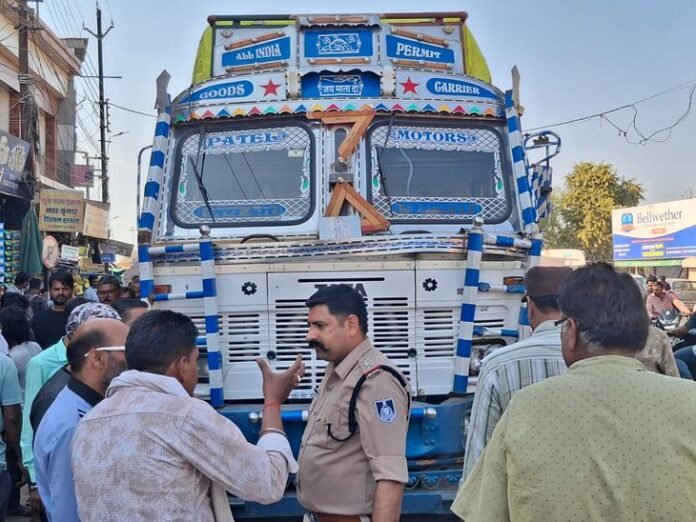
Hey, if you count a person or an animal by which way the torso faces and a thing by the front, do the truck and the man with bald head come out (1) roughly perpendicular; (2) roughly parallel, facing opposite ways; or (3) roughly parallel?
roughly perpendicular

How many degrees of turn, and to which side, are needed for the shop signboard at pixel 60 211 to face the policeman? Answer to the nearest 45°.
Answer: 0° — it already faces them

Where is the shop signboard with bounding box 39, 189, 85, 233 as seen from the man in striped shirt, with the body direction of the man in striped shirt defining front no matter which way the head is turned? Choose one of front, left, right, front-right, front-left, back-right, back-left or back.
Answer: front-left

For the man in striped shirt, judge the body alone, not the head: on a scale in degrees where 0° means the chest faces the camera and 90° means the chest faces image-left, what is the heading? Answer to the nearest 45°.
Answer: approximately 180°

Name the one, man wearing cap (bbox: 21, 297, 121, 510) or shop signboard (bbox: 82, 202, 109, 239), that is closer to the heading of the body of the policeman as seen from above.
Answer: the man wearing cap

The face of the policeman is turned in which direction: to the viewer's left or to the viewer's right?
to the viewer's left

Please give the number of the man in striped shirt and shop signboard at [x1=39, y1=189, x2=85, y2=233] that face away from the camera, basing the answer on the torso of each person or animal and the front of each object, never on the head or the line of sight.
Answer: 1

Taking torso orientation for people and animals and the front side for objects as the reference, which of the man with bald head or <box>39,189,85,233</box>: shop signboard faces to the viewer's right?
the man with bald head

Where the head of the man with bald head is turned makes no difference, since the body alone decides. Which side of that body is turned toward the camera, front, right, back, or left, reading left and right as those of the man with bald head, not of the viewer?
right
